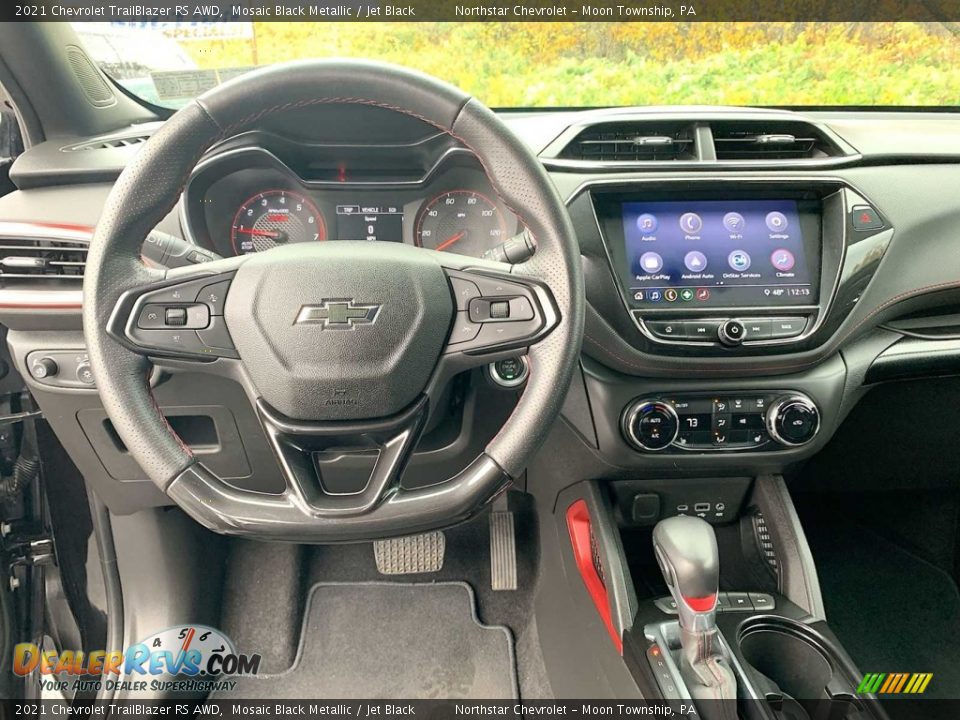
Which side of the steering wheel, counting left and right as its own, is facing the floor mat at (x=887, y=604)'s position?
left

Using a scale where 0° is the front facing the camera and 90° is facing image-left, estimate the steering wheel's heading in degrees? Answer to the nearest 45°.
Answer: approximately 0°
